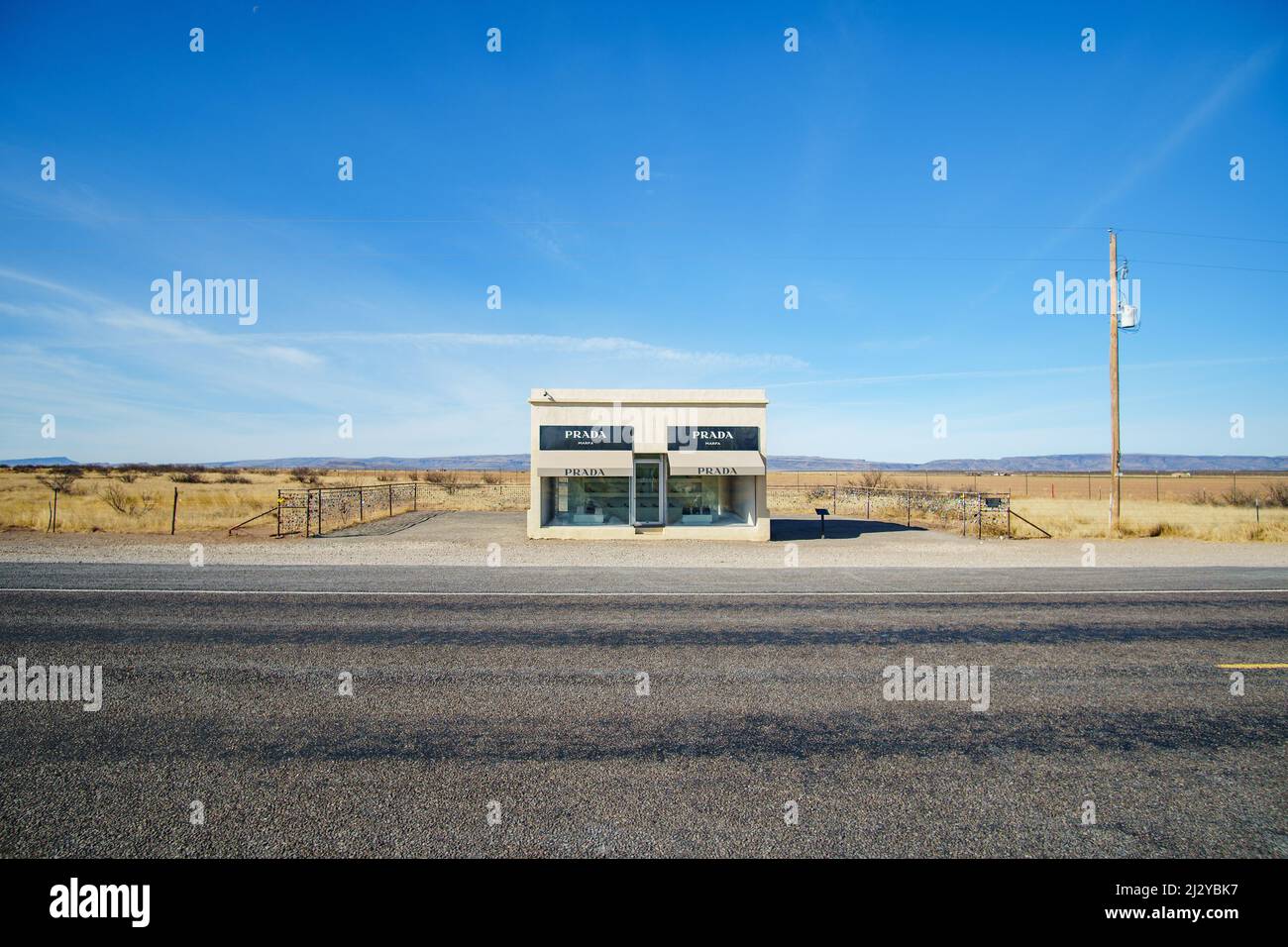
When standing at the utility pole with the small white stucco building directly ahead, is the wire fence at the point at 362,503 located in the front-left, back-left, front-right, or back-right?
front-right

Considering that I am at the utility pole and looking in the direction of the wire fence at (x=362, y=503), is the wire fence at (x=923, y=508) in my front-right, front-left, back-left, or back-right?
front-right

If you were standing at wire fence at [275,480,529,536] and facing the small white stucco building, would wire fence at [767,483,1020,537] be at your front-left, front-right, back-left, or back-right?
front-left

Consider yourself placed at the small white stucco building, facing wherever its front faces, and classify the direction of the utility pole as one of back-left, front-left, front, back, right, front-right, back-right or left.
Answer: left

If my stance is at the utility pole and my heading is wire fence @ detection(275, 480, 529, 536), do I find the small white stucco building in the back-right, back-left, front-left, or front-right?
front-left

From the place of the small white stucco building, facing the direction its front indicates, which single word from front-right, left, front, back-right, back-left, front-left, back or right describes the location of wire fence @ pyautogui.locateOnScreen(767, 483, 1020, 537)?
back-left

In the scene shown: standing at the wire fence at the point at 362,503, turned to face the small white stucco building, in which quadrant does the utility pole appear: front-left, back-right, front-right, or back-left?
front-left

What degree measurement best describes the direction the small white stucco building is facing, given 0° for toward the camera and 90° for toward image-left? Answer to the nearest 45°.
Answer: approximately 0°
